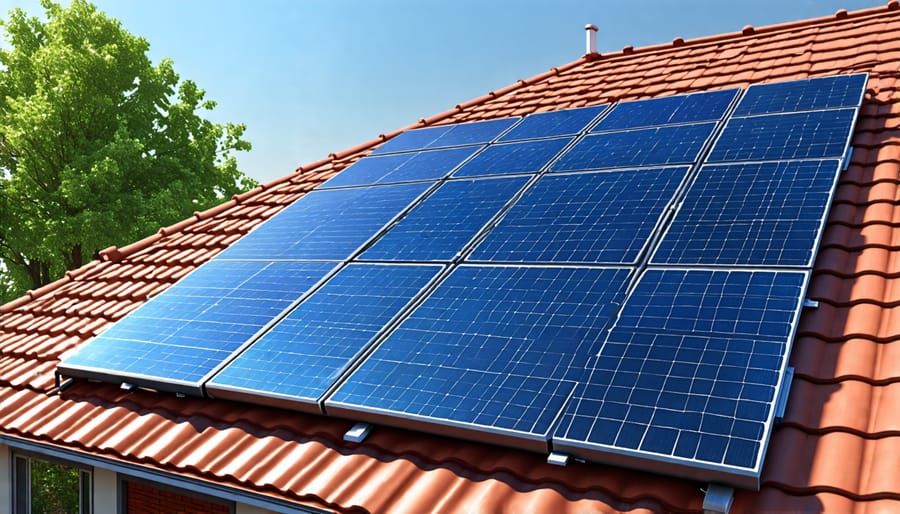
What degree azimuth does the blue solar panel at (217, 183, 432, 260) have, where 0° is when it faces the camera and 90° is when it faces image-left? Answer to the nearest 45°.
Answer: approximately 45°

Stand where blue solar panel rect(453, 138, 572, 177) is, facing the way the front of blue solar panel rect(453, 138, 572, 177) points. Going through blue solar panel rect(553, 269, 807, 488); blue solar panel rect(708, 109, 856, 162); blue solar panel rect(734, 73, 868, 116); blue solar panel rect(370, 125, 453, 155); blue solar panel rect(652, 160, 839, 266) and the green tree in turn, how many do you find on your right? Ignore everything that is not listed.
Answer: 2

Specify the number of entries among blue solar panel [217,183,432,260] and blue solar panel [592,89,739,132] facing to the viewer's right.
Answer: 0

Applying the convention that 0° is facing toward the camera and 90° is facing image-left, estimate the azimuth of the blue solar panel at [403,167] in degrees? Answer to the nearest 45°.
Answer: approximately 45°

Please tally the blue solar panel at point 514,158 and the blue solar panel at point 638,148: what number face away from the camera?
0
